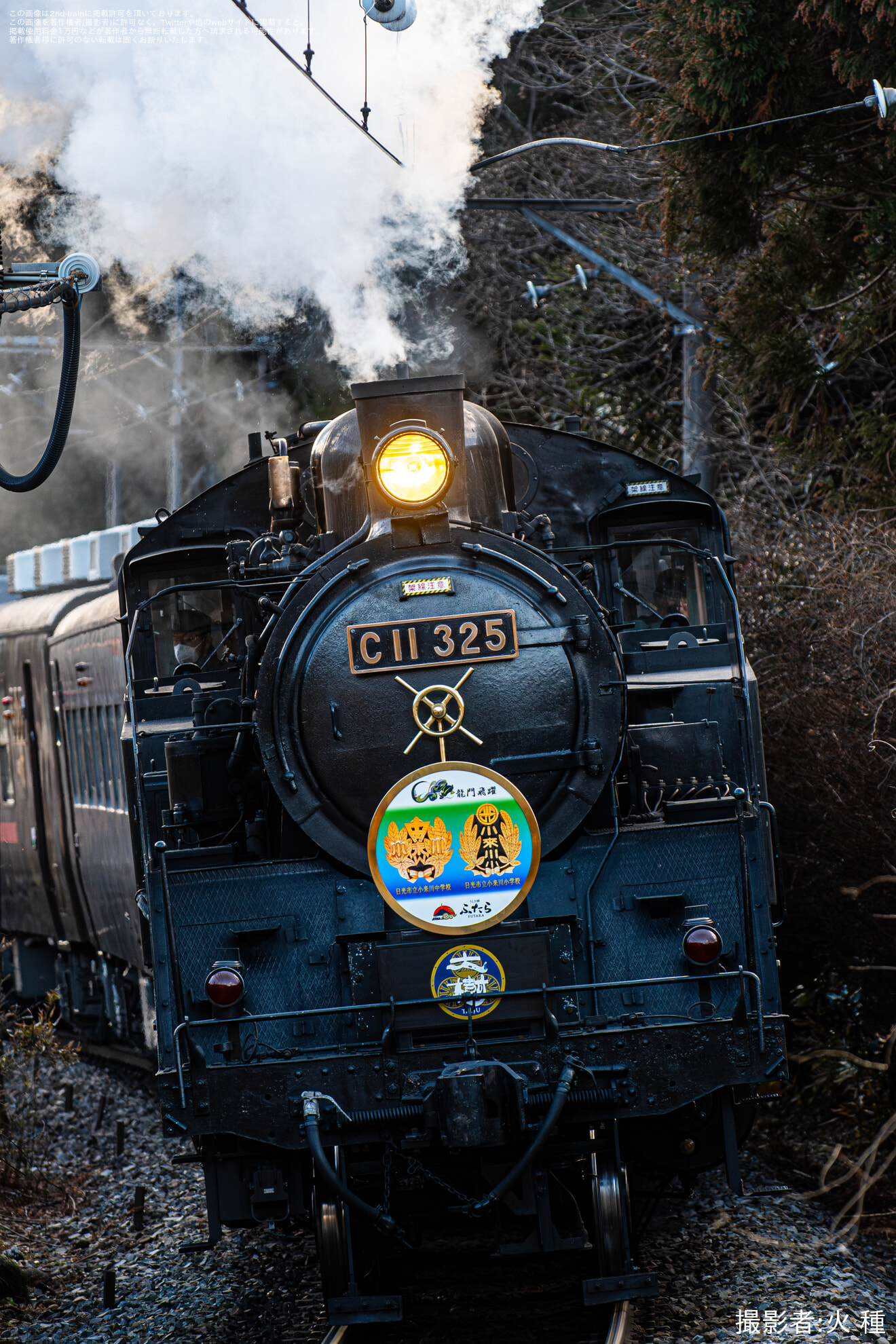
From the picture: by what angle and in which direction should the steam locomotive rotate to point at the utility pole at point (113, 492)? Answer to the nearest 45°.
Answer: approximately 180°

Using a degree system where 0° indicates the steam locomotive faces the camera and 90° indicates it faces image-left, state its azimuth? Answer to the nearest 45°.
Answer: approximately 0°

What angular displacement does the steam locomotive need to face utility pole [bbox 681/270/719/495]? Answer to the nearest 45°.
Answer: approximately 180°

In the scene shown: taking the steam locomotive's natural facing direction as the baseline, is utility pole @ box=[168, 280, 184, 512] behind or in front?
behind
